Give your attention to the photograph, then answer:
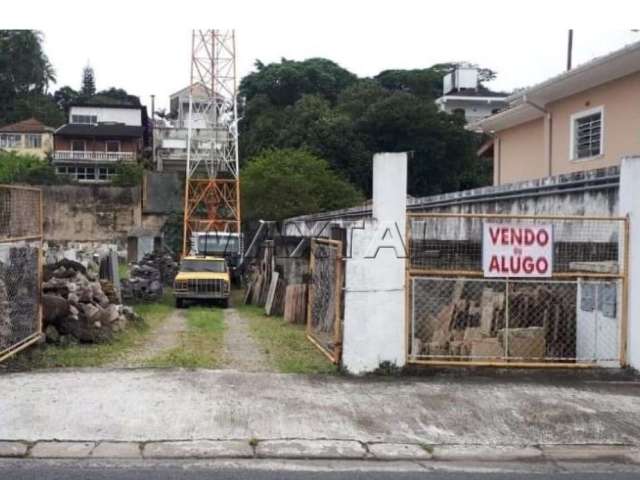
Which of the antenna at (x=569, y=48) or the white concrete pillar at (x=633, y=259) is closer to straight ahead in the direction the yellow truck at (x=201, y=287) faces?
the white concrete pillar

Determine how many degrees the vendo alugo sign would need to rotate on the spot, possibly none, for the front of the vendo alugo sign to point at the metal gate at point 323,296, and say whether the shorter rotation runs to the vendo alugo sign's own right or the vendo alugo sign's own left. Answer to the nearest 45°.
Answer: approximately 135° to the vendo alugo sign's own right

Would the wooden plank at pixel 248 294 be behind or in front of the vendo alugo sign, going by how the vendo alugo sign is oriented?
behind

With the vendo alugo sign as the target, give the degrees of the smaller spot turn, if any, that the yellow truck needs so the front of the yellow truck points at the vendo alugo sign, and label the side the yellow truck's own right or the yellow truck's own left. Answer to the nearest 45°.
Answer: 0° — it already faces it

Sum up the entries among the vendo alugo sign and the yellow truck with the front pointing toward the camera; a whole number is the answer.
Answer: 2

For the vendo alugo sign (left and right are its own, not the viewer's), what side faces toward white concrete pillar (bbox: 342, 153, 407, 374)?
right

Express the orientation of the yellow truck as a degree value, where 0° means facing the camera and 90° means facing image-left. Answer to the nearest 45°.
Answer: approximately 0°

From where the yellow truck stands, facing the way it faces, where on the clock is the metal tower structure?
The metal tower structure is roughly at 6 o'clock from the yellow truck.

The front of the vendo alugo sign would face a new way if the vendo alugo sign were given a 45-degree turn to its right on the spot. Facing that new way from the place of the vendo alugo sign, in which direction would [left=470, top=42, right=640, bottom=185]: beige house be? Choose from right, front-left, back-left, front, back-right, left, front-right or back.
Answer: back-right
